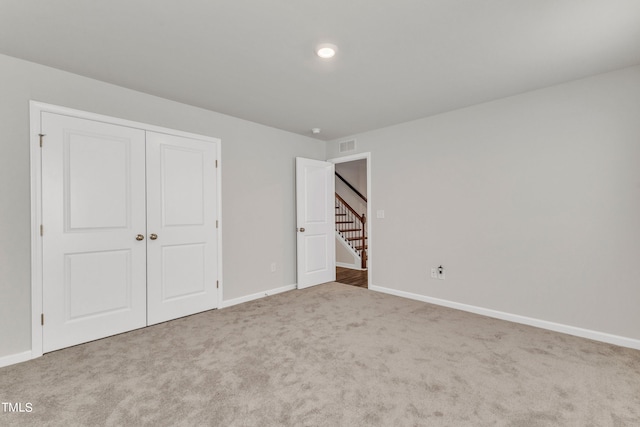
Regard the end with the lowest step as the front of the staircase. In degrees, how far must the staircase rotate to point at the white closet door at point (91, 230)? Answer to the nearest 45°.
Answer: approximately 90° to its right

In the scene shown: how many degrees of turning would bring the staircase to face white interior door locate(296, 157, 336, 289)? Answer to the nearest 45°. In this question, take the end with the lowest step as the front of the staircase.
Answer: approximately 45° to its right

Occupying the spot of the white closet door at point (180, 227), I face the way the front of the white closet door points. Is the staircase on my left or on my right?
on my left

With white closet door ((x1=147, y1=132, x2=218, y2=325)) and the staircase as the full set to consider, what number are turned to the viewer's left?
0

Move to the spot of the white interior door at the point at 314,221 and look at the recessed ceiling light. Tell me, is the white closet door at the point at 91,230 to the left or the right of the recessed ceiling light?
right

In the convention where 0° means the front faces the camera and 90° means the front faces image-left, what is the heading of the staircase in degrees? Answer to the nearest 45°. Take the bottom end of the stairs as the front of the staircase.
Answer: approximately 315°

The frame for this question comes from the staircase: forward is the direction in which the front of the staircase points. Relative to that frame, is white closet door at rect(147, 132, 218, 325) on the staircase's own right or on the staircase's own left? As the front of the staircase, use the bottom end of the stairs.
on the staircase's own right

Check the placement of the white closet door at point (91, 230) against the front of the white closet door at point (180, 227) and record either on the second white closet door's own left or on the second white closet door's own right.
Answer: on the second white closet door's own right

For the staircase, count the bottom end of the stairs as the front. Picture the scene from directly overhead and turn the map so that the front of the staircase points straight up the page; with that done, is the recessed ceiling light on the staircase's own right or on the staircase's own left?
on the staircase's own right

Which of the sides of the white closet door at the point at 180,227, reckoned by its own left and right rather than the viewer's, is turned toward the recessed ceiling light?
front

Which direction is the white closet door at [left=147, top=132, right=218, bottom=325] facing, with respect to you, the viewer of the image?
facing the viewer and to the right of the viewer
